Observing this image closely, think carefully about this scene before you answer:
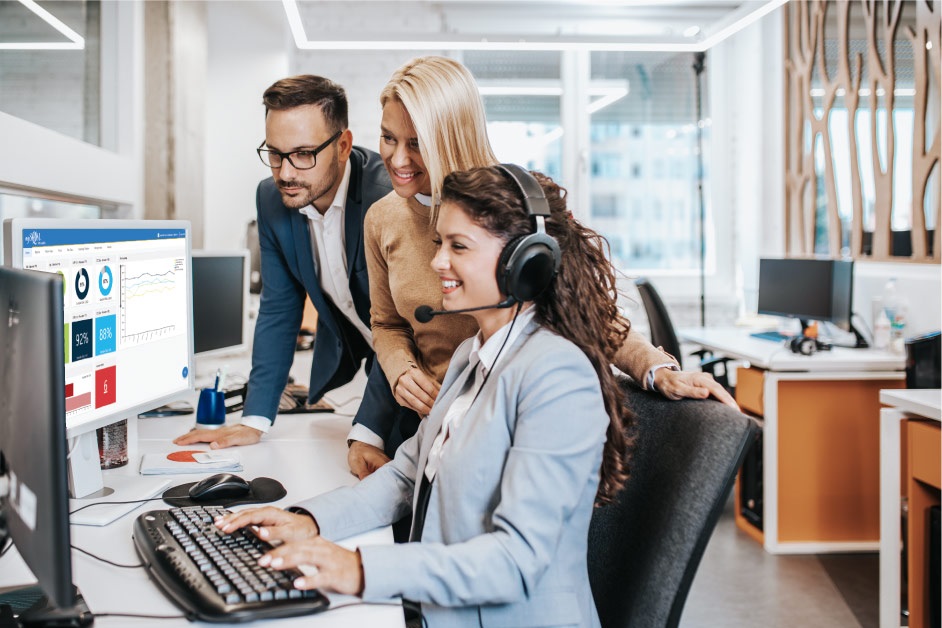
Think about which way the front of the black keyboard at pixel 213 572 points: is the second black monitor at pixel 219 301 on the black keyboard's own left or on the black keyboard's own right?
on the black keyboard's own left

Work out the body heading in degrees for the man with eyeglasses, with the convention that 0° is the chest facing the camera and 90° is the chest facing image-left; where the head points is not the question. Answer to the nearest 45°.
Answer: approximately 45°

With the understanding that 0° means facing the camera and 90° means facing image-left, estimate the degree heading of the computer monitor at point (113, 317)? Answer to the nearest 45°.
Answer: approximately 315°

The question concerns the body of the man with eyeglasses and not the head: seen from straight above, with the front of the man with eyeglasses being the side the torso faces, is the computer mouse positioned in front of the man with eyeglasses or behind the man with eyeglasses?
in front

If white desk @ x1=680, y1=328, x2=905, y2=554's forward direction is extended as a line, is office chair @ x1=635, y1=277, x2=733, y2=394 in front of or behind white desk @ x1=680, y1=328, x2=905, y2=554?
in front

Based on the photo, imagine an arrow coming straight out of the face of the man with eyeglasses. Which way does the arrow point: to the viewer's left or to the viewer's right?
to the viewer's left

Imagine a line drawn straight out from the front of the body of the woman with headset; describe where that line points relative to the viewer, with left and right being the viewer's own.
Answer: facing to the left of the viewer

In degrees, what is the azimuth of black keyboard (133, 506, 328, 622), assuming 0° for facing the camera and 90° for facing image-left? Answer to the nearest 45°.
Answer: approximately 270°

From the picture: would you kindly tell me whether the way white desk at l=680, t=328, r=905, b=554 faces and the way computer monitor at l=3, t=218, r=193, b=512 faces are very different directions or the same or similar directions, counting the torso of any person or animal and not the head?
very different directions

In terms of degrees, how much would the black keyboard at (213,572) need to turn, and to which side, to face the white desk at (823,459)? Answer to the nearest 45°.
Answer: approximately 45° to its left
